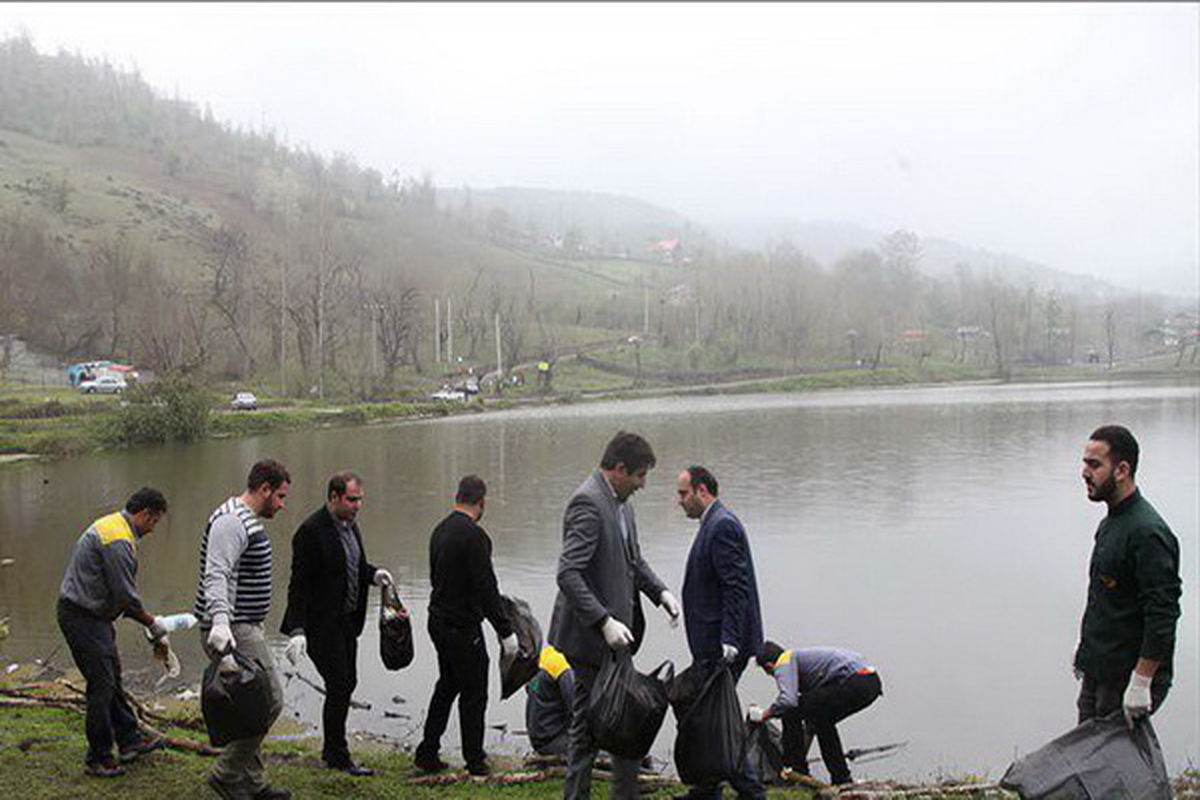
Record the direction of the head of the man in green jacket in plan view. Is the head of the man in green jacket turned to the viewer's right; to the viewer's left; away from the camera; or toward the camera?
to the viewer's left

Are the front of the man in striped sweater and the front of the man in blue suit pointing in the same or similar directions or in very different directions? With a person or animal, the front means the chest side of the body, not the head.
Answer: very different directions

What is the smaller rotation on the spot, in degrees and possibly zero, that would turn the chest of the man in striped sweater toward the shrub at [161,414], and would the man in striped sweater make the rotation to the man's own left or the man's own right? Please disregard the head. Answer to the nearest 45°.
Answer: approximately 90° to the man's own left

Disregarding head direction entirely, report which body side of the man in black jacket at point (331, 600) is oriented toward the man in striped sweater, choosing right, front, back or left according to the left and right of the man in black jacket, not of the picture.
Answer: right

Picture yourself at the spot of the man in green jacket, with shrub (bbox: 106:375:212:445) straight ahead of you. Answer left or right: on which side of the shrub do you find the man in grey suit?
left

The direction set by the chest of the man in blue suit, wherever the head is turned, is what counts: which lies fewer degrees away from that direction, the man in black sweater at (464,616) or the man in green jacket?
the man in black sweater

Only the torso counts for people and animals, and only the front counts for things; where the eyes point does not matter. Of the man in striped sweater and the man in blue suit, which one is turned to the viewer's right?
the man in striped sweater

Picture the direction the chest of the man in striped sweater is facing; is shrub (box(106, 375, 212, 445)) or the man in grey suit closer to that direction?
the man in grey suit

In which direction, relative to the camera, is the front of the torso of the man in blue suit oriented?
to the viewer's left

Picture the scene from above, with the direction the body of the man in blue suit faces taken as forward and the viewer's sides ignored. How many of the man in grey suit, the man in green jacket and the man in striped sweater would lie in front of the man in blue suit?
2

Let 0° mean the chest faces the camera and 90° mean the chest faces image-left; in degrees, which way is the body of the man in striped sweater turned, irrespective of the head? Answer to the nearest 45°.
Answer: approximately 270°

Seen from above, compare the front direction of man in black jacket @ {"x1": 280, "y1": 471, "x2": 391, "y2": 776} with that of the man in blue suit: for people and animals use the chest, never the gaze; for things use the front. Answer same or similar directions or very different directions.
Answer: very different directions
